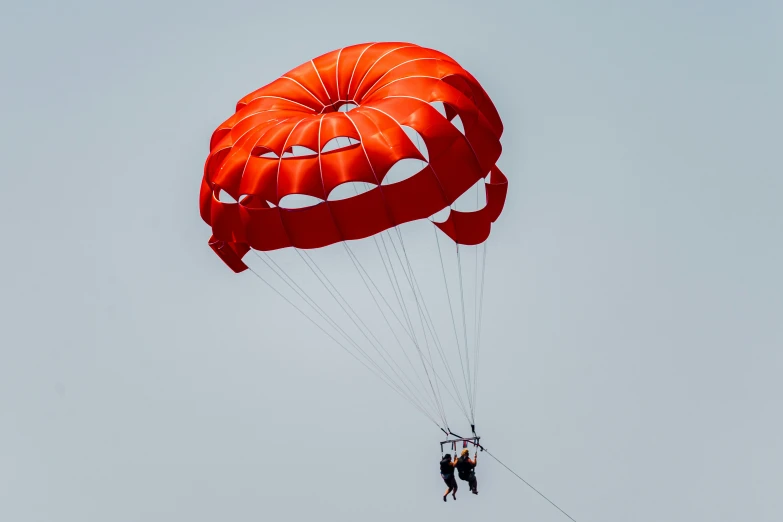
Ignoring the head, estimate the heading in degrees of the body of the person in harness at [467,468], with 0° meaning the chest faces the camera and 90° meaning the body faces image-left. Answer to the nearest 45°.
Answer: approximately 225°
